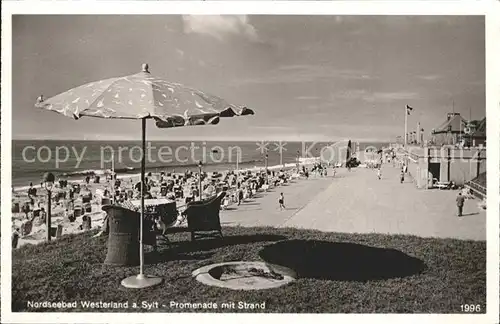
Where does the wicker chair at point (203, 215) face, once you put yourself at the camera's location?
facing to the left of the viewer
